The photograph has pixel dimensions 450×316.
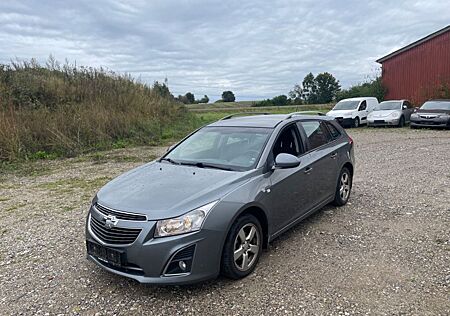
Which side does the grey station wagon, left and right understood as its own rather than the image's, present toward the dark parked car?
back

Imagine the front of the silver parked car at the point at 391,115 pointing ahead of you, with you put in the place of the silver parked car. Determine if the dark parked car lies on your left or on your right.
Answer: on your left

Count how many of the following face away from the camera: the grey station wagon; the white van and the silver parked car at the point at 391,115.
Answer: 0

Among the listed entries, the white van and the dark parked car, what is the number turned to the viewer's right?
0

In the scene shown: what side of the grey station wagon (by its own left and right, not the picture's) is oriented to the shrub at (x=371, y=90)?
back

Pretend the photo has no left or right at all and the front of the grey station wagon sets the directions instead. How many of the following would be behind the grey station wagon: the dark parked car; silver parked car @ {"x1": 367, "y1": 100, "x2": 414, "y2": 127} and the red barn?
3

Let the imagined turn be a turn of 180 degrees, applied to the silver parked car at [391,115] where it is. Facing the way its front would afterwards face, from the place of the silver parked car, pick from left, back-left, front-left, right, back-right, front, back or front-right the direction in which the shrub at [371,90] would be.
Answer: front-left

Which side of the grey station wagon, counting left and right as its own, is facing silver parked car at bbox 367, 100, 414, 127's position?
back

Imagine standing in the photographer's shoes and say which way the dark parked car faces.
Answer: facing the viewer and to the left of the viewer

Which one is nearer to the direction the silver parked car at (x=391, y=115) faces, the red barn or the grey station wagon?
the grey station wagon

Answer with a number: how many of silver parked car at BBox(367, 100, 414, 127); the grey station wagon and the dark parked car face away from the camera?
0

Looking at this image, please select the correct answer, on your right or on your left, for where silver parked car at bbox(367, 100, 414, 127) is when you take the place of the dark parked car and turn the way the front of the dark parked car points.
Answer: on your right

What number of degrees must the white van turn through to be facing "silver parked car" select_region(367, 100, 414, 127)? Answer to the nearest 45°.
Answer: approximately 135° to its left

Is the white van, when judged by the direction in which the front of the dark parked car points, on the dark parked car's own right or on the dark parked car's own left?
on the dark parked car's own right

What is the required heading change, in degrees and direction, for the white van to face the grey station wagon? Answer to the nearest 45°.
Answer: approximately 45° to its left
